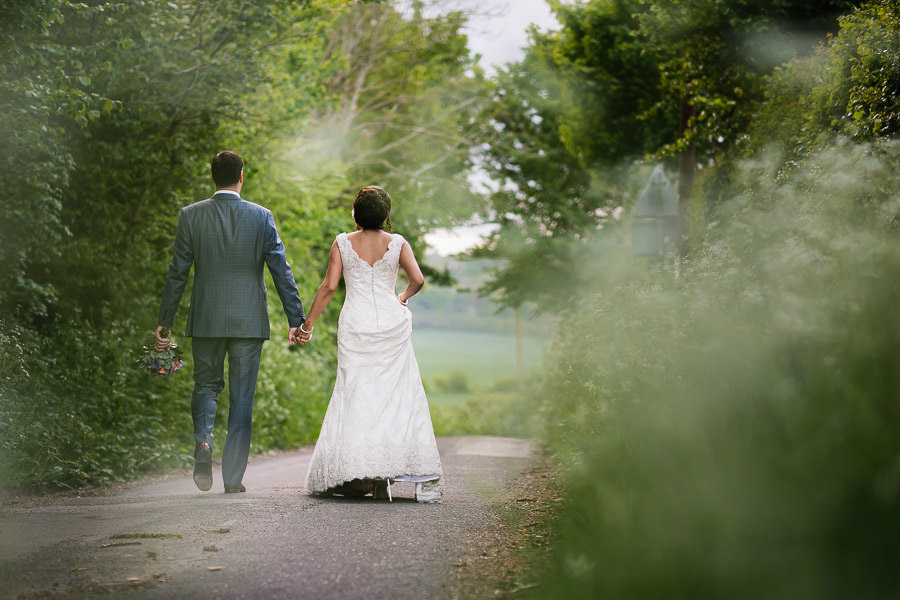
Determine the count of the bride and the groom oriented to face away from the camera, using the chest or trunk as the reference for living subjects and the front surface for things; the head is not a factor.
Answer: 2

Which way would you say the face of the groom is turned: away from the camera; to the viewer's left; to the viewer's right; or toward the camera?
away from the camera

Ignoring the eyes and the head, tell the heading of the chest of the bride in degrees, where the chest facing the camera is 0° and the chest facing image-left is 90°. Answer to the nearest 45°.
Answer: approximately 180°

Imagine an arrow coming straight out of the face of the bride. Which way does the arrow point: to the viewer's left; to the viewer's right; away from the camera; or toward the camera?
away from the camera

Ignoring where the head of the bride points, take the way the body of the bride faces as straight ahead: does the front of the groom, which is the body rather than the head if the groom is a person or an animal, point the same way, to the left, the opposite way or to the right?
the same way

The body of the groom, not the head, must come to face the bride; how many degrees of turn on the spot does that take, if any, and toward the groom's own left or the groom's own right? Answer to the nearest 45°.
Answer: approximately 90° to the groom's own right

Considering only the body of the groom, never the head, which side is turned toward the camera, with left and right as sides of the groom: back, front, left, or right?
back

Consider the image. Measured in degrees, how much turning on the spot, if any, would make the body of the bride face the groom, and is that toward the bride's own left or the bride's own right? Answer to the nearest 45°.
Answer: approximately 90° to the bride's own left
